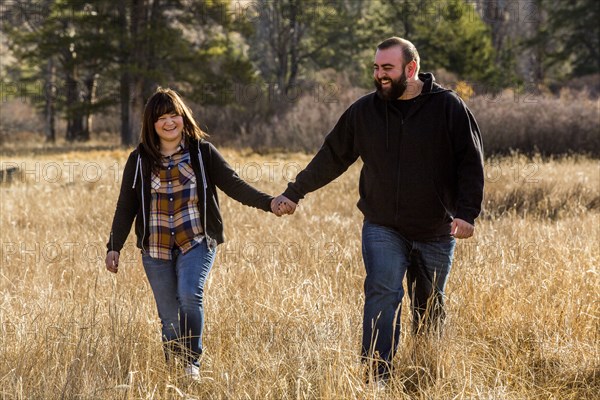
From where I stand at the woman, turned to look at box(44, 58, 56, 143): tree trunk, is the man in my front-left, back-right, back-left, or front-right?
back-right

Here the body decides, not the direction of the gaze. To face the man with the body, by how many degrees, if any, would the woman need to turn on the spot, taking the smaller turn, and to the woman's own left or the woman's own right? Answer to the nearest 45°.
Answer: approximately 90° to the woman's own left

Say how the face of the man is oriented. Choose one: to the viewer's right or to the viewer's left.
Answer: to the viewer's left

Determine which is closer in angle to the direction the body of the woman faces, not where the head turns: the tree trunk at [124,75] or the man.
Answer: the man

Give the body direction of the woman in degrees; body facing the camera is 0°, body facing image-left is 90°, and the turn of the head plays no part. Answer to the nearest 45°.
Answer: approximately 0°

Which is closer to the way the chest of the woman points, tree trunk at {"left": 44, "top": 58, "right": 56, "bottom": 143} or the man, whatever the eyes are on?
the man

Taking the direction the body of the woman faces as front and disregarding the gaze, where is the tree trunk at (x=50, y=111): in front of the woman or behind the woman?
behind

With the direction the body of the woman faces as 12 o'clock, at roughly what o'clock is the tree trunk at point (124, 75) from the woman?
The tree trunk is roughly at 6 o'clock from the woman.
